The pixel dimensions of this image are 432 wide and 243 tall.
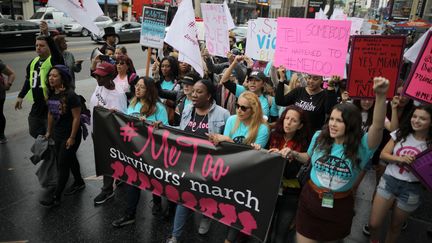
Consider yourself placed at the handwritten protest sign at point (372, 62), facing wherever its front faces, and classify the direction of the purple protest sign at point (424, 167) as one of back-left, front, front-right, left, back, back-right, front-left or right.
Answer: front-left

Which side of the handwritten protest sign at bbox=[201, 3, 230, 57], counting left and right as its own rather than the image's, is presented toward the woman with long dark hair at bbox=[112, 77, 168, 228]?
front

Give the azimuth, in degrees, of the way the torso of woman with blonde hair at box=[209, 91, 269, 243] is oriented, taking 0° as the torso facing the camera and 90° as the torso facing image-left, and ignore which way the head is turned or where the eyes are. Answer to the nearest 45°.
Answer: approximately 45°

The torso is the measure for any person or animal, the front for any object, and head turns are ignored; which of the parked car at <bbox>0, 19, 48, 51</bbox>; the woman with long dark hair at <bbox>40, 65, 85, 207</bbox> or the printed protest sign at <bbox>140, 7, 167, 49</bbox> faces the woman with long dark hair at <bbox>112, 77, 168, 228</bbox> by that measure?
the printed protest sign

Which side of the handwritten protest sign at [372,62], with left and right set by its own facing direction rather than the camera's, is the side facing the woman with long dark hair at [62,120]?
right

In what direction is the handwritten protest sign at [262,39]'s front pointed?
toward the camera

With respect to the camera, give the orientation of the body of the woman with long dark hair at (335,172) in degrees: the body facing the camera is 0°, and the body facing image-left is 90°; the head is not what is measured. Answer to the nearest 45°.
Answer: approximately 45°

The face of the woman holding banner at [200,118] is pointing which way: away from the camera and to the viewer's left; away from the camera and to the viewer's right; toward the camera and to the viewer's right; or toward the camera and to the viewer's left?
toward the camera and to the viewer's left

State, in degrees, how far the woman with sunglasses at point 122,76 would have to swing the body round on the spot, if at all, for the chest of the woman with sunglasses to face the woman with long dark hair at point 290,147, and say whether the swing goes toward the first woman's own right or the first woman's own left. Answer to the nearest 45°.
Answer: approximately 90° to the first woman's own left

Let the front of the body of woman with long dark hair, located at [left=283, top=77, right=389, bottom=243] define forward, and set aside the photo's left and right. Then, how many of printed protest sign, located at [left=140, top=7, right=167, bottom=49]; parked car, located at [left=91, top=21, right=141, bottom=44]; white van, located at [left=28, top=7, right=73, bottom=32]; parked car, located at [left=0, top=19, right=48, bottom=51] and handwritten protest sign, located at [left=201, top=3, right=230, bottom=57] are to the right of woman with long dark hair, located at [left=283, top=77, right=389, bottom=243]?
5

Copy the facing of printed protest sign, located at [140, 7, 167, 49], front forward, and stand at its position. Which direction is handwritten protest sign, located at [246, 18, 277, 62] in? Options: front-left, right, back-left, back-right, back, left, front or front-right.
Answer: left

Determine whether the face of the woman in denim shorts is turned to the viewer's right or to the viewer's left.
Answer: to the viewer's left

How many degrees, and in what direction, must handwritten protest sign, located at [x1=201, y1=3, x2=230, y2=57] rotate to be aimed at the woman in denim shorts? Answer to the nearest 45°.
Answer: approximately 45° to its left

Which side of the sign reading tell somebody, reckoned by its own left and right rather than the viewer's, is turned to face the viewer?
front

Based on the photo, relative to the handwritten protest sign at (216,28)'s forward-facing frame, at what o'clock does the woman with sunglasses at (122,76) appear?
The woman with sunglasses is roughly at 2 o'clock from the handwritten protest sign.

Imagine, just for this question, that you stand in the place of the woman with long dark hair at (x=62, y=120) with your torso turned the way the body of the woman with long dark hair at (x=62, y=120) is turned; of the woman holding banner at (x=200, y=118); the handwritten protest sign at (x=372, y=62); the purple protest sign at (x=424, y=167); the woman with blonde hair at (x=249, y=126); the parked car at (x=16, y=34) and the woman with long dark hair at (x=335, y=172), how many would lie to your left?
5

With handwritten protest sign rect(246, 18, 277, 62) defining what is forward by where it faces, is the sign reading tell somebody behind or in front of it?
in front

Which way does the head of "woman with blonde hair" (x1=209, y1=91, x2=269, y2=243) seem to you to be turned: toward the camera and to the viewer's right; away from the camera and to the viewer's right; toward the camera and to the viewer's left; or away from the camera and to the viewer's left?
toward the camera and to the viewer's left
